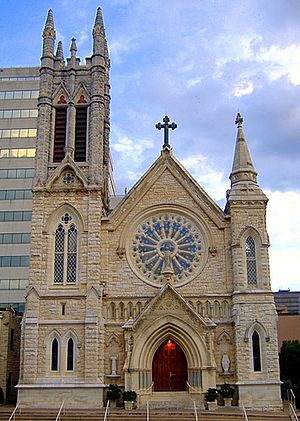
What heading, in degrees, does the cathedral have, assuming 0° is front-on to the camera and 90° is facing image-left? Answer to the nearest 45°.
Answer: approximately 0°

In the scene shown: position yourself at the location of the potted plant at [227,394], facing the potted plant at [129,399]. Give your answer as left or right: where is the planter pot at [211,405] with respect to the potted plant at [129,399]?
left
